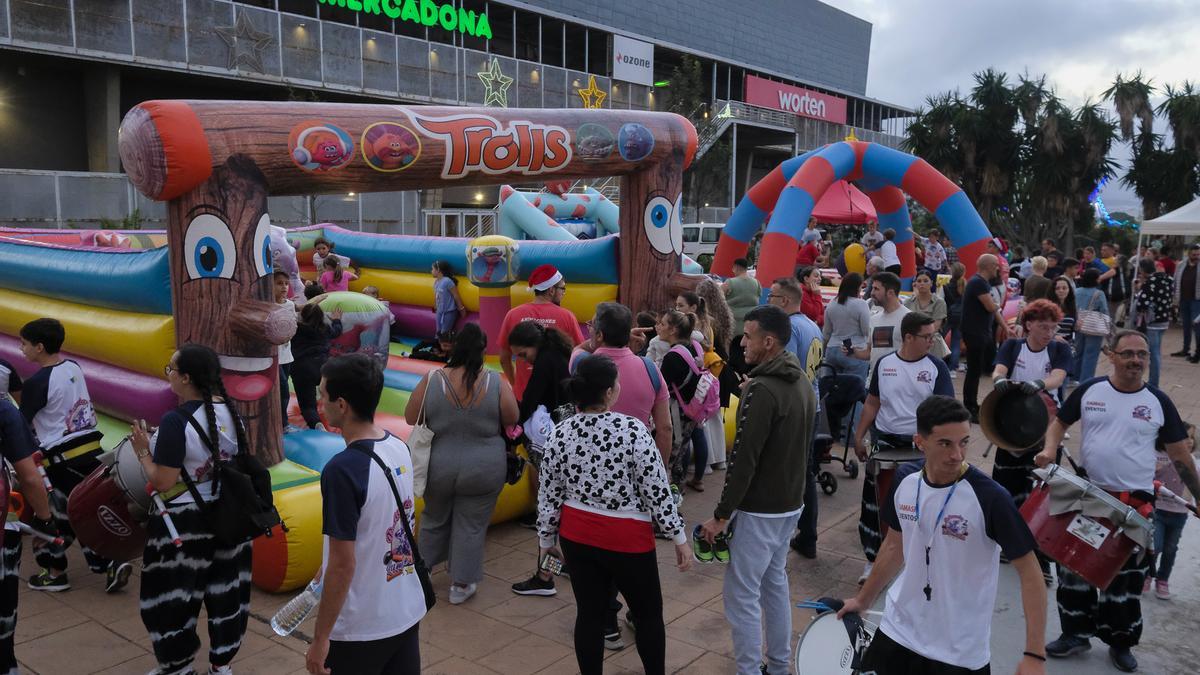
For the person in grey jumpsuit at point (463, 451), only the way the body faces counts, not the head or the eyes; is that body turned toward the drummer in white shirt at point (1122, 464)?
no

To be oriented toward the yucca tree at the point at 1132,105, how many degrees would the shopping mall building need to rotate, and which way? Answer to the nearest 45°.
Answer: approximately 45° to its left

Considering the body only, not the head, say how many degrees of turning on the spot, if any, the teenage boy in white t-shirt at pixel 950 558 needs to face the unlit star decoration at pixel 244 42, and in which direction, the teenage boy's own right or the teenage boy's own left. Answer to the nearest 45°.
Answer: approximately 90° to the teenage boy's own right

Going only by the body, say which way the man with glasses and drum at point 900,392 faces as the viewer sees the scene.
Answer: toward the camera

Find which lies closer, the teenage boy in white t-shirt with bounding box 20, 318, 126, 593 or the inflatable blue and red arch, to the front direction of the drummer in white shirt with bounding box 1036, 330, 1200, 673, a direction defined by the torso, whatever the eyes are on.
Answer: the teenage boy in white t-shirt

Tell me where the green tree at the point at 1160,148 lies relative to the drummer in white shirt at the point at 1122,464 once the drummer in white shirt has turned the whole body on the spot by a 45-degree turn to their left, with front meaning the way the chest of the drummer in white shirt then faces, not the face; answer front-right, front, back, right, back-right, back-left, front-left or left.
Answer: back-left

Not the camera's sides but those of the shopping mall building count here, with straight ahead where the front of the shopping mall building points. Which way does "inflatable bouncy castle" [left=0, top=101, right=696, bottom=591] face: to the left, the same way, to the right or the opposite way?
the same way

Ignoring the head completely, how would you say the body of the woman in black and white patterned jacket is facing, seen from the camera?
away from the camera

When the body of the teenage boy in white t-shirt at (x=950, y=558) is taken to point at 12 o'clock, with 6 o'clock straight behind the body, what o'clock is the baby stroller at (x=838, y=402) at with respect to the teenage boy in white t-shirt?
The baby stroller is roughly at 4 o'clock from the teenage boy in white t-shirt.

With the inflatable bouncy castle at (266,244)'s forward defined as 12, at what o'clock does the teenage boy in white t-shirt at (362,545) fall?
The teenage boy in white t-shirt is roughly at 1 o'clock from the inflatable bouncy castle.

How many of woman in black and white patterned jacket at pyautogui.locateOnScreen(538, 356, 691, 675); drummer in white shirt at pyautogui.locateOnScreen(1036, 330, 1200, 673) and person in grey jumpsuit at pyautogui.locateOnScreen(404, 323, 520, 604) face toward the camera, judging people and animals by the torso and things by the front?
1

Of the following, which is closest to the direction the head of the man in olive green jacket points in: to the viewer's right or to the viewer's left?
to the viewer's left

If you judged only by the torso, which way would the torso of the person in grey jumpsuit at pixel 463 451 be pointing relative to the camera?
away from the camera

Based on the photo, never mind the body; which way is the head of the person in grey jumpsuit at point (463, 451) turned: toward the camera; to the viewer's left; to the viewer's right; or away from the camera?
away from the camera

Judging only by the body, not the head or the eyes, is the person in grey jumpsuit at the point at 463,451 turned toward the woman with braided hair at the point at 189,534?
no

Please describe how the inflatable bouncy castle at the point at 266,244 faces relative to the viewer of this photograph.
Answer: facing the viewer and to the right of the viewer

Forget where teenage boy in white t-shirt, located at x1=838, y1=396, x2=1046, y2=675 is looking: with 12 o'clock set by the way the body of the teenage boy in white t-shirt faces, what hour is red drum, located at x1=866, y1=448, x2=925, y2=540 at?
The red drum is roughly at 4 o'clock from the teenage boy in white t-shirt.
